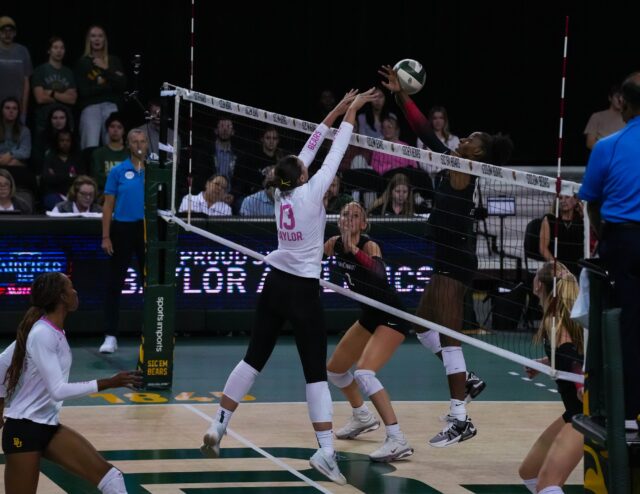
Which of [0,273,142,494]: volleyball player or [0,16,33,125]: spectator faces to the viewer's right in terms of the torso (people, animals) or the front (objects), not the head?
the volleyball player

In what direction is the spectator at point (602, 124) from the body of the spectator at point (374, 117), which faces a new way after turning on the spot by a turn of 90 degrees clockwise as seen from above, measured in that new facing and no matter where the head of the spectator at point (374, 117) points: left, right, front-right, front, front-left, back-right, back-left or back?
back

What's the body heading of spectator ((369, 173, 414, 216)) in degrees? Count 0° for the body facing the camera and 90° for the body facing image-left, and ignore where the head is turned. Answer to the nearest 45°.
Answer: approximately 0°

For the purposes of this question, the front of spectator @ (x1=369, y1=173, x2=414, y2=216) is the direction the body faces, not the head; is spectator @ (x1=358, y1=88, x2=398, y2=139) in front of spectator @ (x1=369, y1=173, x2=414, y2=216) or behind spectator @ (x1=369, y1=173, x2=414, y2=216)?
behind

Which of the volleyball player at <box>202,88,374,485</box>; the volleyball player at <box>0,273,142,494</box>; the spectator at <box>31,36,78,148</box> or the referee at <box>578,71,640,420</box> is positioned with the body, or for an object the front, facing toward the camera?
the spectator

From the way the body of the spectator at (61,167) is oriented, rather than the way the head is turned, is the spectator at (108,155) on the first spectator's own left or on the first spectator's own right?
on the first spectator's own left

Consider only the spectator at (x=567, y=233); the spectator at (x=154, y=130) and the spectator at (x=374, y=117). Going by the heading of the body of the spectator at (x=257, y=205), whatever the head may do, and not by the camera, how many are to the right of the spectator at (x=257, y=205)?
1

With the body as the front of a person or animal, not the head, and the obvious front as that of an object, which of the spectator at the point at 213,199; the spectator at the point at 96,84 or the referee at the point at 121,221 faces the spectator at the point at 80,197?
the spectator at the point at 96,84

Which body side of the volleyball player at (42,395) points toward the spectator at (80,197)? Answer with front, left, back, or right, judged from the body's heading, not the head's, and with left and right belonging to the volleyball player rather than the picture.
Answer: left

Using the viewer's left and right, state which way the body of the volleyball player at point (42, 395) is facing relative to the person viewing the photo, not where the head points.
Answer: facing to the right of the viewer
